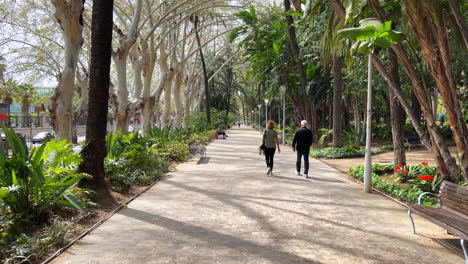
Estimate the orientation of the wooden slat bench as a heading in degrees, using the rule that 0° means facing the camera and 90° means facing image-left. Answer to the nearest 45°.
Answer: approximately 45°

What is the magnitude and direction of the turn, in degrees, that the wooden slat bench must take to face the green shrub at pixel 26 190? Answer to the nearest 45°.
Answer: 0° — it already faces it

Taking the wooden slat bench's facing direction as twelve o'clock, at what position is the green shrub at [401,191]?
The green shrub is roughly at 4 o'clock from the wooden slat bench.

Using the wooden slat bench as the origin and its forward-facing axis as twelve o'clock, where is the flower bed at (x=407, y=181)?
The flower bed is roughly at 4 o'clock from the wooden slat bench.
